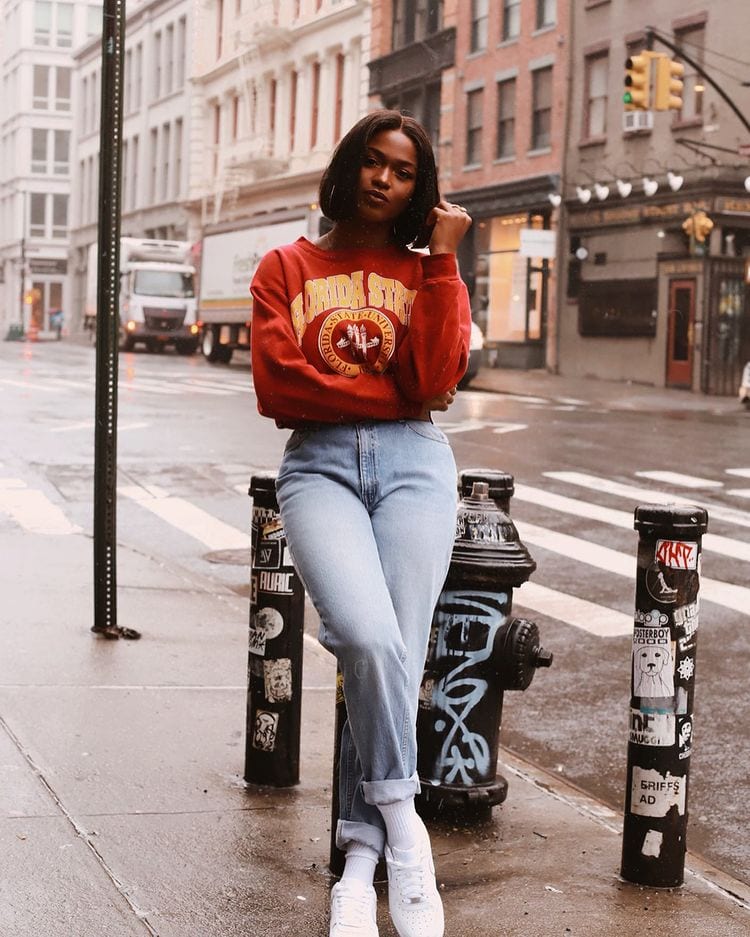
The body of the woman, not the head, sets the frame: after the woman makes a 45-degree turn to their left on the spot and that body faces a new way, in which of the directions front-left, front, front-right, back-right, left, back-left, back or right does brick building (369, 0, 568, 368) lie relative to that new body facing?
back-left

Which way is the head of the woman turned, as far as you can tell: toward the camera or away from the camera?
toward the camera

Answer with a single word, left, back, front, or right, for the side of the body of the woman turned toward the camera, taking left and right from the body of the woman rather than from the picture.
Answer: front

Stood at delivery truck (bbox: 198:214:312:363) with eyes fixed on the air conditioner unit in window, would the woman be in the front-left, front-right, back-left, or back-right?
front-right

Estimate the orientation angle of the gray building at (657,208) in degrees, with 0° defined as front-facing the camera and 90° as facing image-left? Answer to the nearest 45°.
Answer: approximately 45°

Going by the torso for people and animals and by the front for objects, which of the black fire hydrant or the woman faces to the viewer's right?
the black fire hydrant

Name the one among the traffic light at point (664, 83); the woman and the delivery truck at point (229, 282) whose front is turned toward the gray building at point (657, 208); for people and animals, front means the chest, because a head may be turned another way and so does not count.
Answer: the delivery truck

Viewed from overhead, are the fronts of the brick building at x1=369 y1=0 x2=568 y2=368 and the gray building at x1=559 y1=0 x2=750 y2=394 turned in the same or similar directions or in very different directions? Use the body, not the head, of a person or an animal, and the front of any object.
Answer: same or similar directions

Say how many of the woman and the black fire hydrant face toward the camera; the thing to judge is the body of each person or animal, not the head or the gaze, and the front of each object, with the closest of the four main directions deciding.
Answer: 1

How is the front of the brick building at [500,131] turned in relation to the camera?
facing the viewer and to the left of the viewer

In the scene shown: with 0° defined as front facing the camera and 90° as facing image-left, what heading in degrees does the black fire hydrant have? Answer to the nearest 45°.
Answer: approximately 270°

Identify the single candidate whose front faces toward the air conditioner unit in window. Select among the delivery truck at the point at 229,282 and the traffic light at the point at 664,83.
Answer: the delivery truck

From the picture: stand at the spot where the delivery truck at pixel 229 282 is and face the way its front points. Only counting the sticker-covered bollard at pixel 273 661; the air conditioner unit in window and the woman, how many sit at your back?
0

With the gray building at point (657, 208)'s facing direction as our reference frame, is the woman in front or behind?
in front

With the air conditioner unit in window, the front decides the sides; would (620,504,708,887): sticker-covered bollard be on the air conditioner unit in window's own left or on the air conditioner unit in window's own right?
on the air conditioner unit in window's own left

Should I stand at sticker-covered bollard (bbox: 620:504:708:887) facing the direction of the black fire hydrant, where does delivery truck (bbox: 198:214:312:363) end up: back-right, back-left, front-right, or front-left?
front-right

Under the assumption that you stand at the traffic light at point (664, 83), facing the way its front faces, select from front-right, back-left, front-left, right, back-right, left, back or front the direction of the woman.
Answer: right
